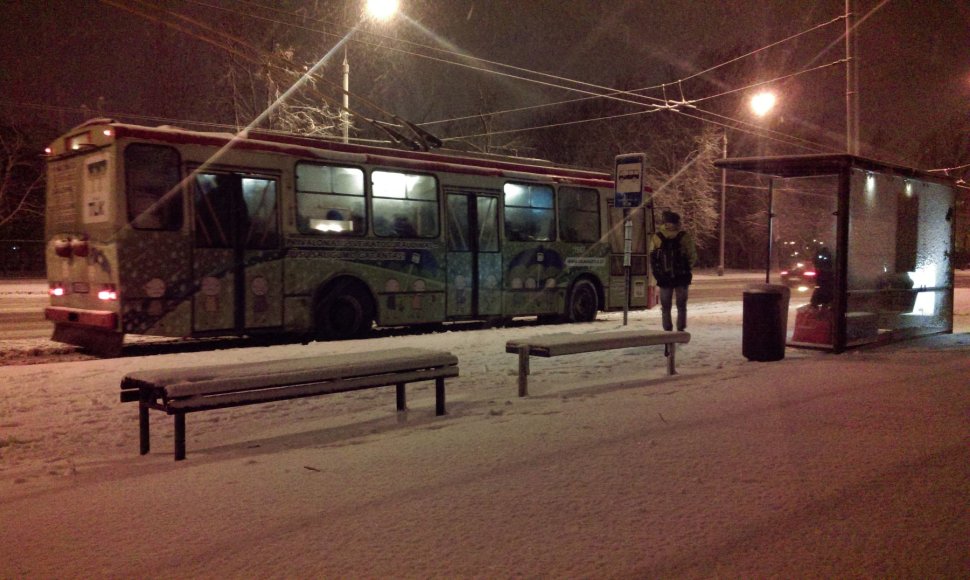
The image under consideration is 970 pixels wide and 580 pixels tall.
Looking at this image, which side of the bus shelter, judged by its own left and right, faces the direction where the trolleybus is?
left

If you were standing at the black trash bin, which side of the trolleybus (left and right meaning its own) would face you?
right

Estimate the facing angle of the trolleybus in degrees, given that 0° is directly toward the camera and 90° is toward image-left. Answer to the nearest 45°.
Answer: approximately 225°

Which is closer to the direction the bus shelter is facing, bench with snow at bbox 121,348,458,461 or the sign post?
the sign post

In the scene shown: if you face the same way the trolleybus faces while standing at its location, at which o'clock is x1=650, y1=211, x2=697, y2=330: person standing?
The person standing is roughly at 2 o'clock from the trolleybus.

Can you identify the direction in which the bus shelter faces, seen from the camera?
facing away from the viewer and to the left of the viewer

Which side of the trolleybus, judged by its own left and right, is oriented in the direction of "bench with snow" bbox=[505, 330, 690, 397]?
right

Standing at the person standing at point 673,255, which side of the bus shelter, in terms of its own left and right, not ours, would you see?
left

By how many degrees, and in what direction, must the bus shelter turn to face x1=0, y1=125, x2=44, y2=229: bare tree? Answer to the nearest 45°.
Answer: approximately 45° to its left

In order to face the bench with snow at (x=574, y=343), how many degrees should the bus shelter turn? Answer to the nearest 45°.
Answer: approximately 90° to its left
